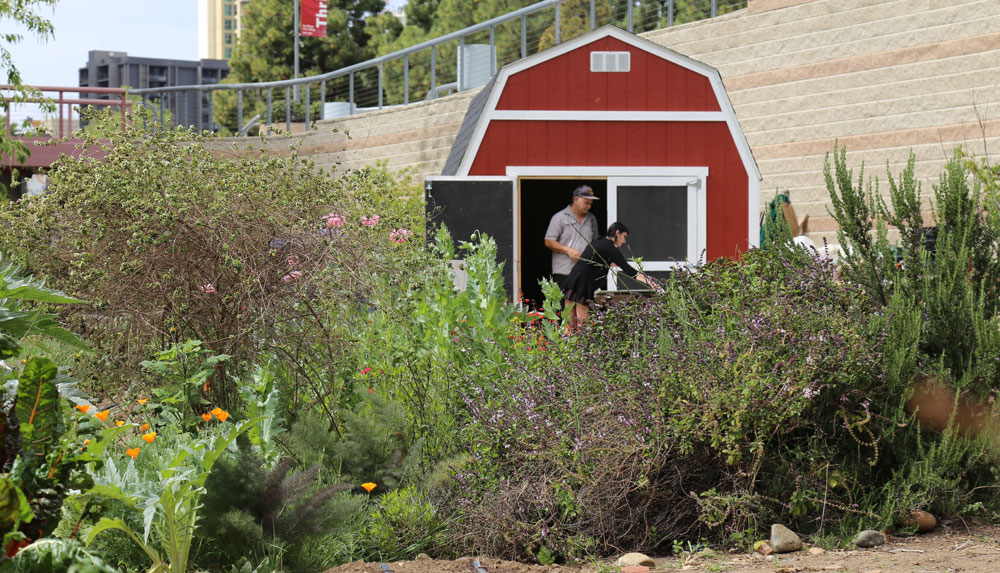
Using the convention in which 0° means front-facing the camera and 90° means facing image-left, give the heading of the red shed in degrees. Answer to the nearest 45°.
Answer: approximately 0°

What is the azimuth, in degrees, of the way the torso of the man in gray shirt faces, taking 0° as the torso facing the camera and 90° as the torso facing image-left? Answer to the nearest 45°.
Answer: approximately 315°

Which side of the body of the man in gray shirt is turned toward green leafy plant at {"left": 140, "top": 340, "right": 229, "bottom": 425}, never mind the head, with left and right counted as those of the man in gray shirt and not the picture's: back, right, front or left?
right

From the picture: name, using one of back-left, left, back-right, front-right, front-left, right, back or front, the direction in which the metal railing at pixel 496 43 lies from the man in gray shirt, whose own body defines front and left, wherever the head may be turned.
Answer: back-left

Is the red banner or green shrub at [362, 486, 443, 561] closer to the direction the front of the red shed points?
the green shrub

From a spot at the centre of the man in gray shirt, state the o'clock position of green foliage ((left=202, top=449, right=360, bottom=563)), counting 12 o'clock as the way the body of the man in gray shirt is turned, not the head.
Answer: The green foliage is roughly at 2 o'clock from the man in gray shirt.

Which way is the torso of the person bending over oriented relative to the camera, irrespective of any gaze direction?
to the viewer's right

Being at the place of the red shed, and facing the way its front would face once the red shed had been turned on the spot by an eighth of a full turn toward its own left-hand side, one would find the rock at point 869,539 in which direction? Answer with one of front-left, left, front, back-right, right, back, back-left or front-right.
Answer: front-right

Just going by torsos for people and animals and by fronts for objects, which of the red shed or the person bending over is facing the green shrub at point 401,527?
the red shed

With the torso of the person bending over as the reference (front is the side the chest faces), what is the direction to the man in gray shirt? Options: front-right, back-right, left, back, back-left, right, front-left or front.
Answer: left

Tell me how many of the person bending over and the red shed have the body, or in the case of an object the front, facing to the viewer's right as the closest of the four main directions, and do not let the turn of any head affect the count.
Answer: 1

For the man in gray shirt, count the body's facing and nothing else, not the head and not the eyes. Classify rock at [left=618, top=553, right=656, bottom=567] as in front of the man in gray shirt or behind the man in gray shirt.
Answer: in front
